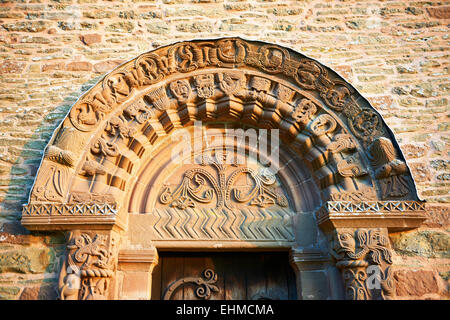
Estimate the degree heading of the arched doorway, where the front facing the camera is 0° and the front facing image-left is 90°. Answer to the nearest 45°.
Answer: approximately 0°
